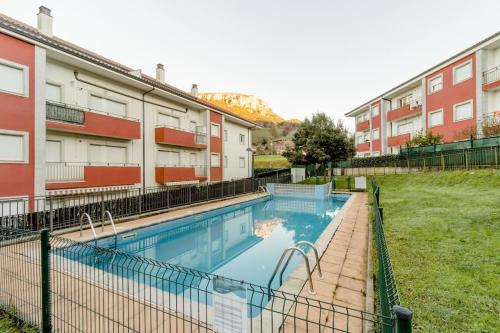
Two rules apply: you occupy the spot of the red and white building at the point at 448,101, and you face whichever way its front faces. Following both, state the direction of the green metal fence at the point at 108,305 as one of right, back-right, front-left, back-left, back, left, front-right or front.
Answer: front-left

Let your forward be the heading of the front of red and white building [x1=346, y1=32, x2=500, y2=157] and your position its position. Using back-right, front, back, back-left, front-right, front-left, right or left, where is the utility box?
front

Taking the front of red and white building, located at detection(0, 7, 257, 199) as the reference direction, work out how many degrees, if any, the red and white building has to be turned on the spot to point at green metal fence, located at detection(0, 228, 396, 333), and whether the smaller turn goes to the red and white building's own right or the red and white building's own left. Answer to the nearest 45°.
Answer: approximately 45° to the red and white building's own right

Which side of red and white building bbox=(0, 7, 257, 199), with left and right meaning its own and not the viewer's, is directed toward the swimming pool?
front

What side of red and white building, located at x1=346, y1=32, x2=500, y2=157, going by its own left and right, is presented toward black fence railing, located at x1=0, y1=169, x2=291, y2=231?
front

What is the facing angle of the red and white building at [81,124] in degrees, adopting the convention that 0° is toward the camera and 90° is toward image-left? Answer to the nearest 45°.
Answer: approximately 315°

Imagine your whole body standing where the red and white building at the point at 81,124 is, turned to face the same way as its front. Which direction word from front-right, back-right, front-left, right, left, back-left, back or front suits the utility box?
front-left

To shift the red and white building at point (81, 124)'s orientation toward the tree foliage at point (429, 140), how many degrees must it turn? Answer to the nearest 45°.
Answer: approximately 45° to its left

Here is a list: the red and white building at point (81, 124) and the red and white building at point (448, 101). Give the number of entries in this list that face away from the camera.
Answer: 0

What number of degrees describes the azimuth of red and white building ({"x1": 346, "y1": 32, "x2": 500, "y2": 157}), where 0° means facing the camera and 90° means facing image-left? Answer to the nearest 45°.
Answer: approximately 45°
